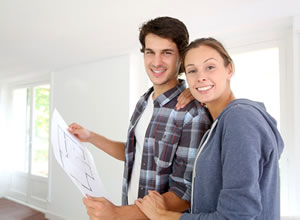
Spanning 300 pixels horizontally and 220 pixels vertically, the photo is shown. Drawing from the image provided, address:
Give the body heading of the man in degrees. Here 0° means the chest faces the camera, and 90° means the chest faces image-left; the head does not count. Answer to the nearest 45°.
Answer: approximately 45°

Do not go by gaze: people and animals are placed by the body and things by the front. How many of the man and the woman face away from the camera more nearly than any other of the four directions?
0

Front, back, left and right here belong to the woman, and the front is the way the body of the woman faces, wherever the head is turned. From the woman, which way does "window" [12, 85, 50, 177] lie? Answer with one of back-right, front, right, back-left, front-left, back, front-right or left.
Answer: front-right

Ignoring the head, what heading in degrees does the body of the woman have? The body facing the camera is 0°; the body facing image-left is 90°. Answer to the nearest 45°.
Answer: approximately 90°
